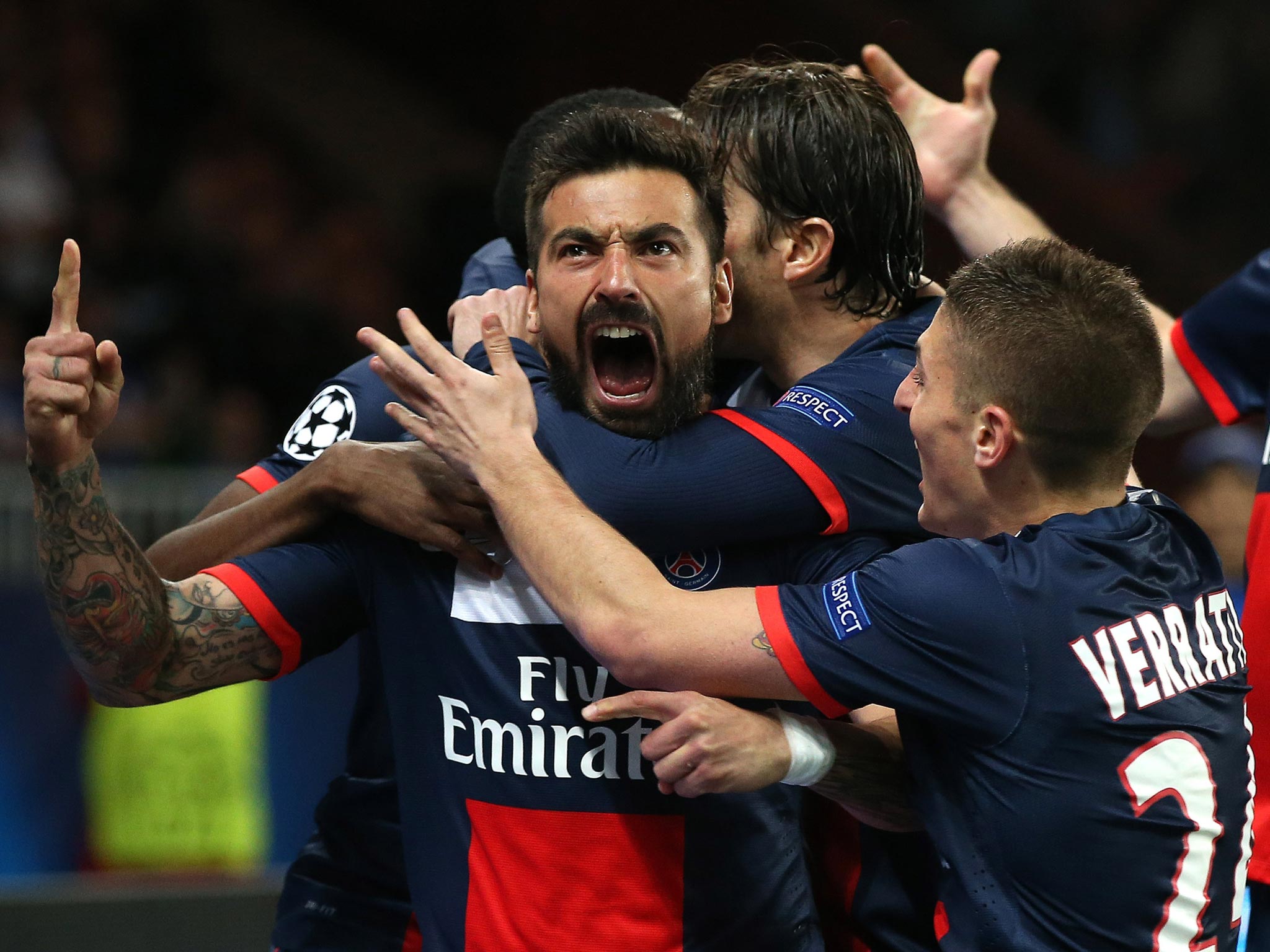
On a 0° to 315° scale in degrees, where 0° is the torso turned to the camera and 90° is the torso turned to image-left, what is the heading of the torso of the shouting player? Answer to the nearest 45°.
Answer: approximately 0°
